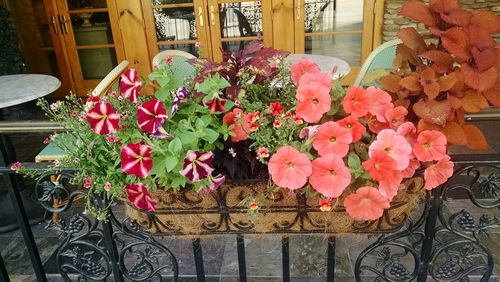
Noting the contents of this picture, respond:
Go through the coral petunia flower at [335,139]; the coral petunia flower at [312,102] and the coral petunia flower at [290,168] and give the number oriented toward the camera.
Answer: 3

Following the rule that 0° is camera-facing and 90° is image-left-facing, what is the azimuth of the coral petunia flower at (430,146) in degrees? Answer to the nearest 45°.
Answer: approximately 0°

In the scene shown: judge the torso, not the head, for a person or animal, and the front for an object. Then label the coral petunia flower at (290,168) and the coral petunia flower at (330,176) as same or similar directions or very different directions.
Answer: same or similar directions

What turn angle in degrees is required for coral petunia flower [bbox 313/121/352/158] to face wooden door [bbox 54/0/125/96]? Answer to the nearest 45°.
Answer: approximately 135° to its right

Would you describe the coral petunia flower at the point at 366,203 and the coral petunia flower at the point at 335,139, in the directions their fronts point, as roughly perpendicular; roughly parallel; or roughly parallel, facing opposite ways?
roughly parallel

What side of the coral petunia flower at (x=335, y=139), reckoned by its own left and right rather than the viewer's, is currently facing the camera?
front

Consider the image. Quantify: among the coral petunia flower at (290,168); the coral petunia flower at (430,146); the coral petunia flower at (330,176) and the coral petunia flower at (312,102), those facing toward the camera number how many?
4

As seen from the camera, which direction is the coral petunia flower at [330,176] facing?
toward the camera

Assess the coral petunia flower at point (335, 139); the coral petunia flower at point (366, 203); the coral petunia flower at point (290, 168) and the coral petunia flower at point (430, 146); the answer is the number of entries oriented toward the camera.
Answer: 4

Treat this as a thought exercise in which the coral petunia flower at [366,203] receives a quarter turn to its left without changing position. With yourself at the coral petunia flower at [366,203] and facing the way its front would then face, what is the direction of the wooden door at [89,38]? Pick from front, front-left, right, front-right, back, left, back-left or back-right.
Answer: back-left

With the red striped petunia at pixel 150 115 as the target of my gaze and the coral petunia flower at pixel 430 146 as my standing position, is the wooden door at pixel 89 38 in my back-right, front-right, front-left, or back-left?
front-right

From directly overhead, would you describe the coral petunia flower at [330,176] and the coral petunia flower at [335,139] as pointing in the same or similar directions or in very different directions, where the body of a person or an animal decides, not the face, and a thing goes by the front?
same or similar directions

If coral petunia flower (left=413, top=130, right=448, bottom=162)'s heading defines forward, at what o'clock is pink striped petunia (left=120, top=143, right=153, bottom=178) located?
The pink striped petunia is roughly at 2 o'clock from the coral petunia flower.
